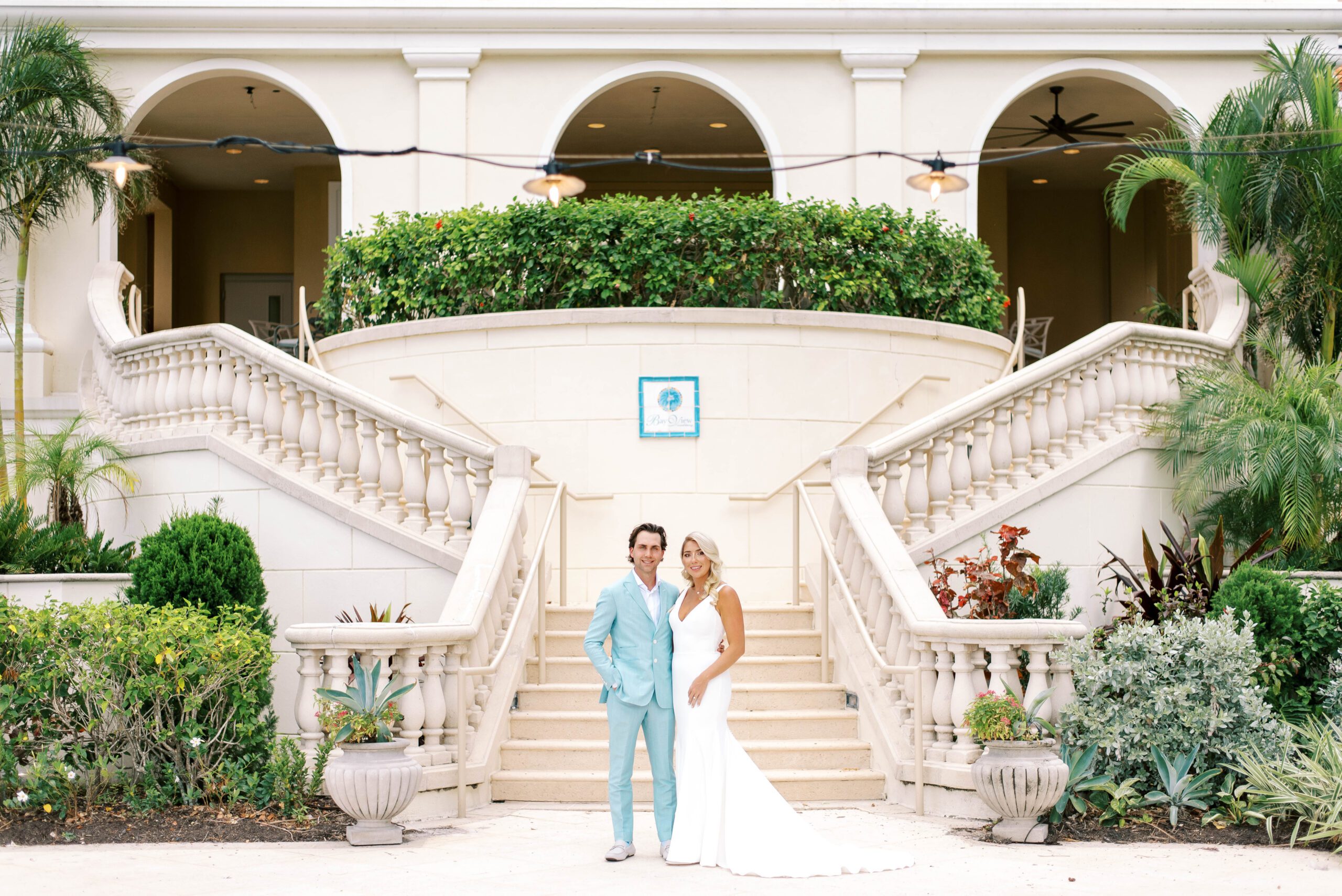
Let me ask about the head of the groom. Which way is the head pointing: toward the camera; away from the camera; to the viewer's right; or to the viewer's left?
toward the camera

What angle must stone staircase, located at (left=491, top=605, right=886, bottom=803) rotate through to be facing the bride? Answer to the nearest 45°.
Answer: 0° — it already faces them

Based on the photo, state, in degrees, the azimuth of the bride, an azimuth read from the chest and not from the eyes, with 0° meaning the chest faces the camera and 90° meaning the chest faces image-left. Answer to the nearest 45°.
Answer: approximately 45°

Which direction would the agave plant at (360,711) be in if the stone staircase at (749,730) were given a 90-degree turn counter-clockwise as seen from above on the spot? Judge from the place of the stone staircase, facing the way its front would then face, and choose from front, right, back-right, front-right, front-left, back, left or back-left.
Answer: back-right

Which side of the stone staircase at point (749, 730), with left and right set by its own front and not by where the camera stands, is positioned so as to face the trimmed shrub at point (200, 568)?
right

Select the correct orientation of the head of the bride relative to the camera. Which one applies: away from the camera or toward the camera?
toward the camera

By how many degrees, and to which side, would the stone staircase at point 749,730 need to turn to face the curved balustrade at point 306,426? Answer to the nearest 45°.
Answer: approximately 135° to its right

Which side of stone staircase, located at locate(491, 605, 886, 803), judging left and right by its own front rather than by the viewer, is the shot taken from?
front

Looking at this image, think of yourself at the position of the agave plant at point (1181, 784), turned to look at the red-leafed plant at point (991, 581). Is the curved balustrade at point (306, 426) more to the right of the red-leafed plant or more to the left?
left

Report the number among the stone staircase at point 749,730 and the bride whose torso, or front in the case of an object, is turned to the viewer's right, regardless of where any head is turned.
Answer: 0

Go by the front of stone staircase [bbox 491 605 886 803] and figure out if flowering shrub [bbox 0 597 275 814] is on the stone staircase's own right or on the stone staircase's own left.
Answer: on the stone staircase's own right

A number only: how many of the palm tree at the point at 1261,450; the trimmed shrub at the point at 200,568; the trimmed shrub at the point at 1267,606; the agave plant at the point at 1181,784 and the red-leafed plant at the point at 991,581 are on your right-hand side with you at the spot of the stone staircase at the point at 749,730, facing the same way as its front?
1
